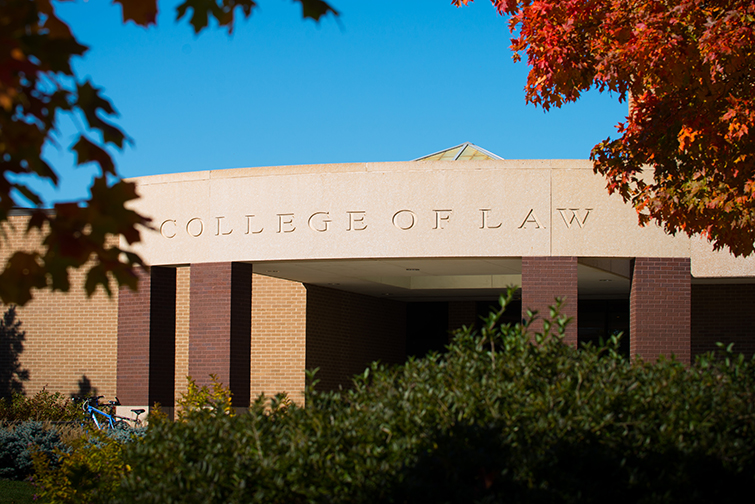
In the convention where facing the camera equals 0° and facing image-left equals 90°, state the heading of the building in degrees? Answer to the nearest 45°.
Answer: approximately 0°

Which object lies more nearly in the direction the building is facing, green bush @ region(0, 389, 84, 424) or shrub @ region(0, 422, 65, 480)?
the shrub

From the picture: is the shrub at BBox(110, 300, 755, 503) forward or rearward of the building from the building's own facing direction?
forward

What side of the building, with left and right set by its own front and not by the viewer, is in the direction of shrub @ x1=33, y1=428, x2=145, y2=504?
front

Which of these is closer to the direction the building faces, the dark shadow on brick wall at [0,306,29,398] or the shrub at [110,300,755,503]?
the shrub

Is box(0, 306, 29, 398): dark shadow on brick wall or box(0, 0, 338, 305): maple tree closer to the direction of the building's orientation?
the maple tree
